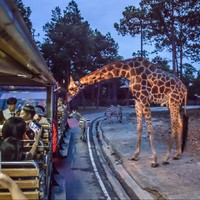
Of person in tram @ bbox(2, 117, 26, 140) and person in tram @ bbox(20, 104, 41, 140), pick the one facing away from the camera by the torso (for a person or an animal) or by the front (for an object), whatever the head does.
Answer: person in tram @ bbox(2, 117, 26, 140)

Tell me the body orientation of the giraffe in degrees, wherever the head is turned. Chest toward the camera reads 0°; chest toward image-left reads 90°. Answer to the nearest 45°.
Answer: approximately 90°

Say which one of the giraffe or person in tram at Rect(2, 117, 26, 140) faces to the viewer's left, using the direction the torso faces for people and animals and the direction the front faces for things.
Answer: the giraffe

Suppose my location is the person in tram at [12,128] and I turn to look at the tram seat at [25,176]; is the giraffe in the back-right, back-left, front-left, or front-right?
back-left

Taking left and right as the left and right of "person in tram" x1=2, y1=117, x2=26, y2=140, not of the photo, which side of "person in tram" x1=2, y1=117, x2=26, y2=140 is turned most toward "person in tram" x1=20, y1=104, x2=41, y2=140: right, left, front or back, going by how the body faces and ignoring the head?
front

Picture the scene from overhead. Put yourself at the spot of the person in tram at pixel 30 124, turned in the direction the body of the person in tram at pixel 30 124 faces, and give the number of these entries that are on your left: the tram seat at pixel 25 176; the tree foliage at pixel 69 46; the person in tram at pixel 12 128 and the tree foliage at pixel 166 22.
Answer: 2

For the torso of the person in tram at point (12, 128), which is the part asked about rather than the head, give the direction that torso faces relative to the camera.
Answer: away from the camera

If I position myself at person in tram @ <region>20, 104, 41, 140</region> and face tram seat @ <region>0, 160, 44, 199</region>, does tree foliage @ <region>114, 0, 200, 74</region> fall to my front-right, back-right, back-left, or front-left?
back-left
